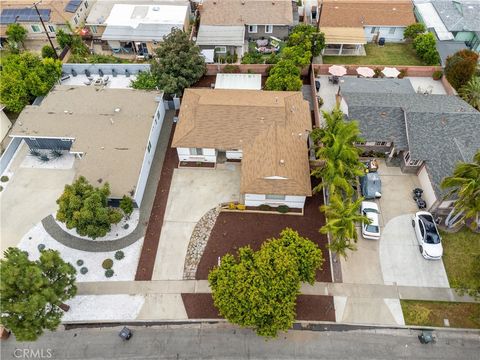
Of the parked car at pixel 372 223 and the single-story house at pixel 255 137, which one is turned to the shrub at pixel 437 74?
the parked car

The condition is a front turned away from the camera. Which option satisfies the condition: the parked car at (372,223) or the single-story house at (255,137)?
the parked car

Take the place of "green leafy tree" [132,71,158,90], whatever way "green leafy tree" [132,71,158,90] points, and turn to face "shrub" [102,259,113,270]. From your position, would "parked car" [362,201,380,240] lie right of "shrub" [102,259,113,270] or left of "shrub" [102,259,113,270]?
left

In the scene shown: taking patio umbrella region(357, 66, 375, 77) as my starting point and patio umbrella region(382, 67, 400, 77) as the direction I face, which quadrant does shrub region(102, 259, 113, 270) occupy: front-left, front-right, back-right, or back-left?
back-right

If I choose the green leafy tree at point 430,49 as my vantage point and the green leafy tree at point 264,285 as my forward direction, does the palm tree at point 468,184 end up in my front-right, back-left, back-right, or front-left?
front-left

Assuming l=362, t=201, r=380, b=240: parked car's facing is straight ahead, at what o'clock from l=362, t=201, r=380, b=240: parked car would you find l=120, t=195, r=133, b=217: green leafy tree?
The green leafy tree is roughly at 8 o'clock from the parked car.

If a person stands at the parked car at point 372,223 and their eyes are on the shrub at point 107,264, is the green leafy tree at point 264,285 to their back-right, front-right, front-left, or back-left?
front-left

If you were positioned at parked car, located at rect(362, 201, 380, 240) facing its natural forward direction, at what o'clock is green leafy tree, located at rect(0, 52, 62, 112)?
The green leafy tree is roughly at 9 o'clock from the parked car.

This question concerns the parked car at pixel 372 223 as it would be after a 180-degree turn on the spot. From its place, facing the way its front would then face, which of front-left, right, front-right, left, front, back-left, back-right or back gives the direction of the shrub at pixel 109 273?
front-right

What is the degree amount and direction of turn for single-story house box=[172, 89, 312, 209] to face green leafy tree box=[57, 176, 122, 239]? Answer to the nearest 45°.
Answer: approximately 45° to its right

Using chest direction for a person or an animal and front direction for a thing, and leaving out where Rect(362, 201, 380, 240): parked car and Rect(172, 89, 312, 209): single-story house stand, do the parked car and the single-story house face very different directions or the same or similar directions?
very different directions

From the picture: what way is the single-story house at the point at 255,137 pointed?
toward the camera

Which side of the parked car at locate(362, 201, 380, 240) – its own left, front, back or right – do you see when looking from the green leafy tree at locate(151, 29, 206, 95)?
left

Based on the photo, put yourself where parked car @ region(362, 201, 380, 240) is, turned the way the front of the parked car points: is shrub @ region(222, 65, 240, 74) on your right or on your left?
on your left

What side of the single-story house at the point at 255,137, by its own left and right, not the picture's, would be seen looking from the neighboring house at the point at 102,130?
right

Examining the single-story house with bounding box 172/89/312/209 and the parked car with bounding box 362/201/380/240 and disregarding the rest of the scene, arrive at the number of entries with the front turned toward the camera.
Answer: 1

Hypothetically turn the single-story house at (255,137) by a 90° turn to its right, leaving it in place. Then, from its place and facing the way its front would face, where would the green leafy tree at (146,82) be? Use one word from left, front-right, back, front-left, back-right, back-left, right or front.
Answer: front-right

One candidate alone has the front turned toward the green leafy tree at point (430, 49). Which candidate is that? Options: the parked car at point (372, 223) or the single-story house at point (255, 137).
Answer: the parked car

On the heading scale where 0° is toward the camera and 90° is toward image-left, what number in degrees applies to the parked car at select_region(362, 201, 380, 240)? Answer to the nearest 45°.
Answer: approximately 180°

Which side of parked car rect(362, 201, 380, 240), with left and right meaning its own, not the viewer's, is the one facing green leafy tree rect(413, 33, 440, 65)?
front
